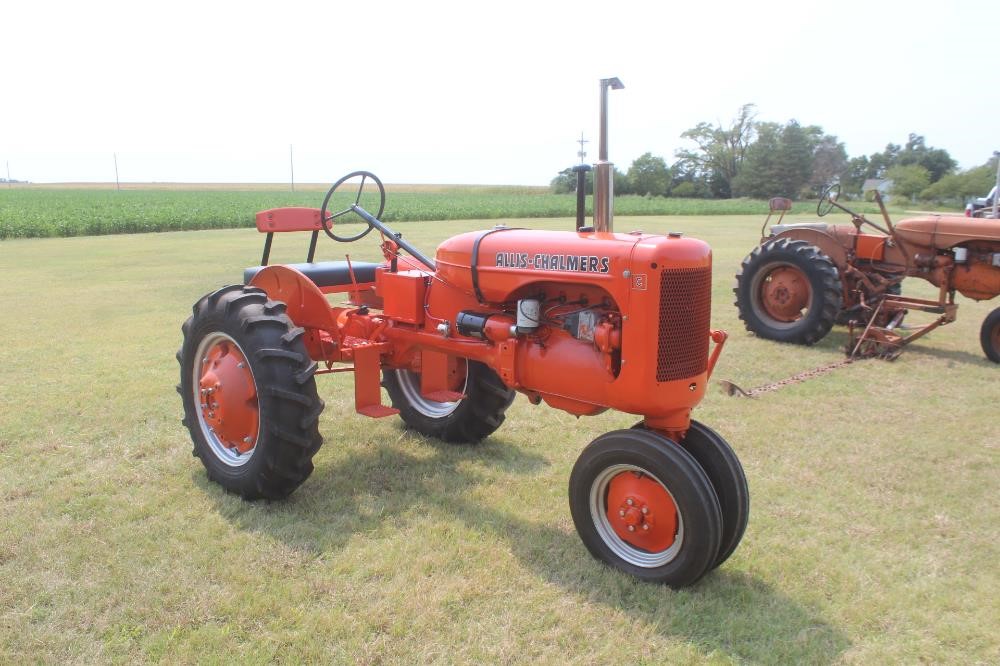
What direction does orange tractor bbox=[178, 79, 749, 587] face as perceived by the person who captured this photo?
facing the viewer and to the right of the viewer

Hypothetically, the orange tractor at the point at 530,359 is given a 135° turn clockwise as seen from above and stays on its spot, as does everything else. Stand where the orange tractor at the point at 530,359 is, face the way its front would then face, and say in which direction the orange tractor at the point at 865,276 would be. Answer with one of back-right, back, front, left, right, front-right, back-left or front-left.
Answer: back-right

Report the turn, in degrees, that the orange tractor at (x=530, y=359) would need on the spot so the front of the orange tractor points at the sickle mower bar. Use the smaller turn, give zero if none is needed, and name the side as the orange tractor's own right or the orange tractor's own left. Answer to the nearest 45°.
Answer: approximately 90° to the orange tractor's own left
